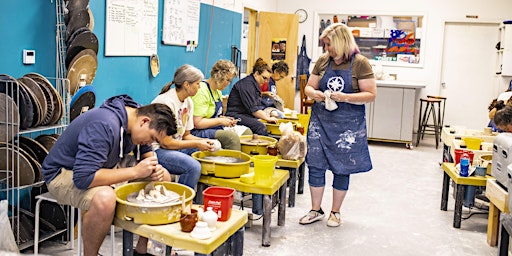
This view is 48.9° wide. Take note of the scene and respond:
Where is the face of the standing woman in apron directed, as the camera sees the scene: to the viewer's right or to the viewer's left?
to the viewer's left

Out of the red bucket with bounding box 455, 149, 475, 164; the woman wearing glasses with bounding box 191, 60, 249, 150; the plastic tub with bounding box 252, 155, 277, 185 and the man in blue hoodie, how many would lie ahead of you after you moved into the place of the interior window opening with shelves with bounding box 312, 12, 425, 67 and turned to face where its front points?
4

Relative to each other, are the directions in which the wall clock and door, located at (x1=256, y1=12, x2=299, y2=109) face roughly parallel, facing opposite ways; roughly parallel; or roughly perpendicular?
roughly parallel

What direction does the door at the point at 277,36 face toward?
toward the camera

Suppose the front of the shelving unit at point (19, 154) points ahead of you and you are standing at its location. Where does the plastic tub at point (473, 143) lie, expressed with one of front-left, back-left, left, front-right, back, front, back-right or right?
front-left

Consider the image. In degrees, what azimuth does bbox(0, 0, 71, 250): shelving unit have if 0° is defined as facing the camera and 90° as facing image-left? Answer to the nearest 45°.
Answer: approximately 315°

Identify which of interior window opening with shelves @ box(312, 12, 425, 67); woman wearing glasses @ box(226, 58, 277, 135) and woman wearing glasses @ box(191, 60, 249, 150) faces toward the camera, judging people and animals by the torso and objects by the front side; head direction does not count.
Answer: the interior window opening with shelves

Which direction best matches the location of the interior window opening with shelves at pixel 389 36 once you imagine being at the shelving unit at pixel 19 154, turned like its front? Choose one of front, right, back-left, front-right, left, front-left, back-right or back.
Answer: left

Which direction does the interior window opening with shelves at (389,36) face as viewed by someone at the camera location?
facing the viewer

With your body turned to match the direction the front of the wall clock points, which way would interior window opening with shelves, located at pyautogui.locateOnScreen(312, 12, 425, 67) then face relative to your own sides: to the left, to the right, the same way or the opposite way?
the same way

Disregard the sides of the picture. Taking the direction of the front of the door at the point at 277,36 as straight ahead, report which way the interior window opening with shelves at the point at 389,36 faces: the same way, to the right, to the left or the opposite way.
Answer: the same way
